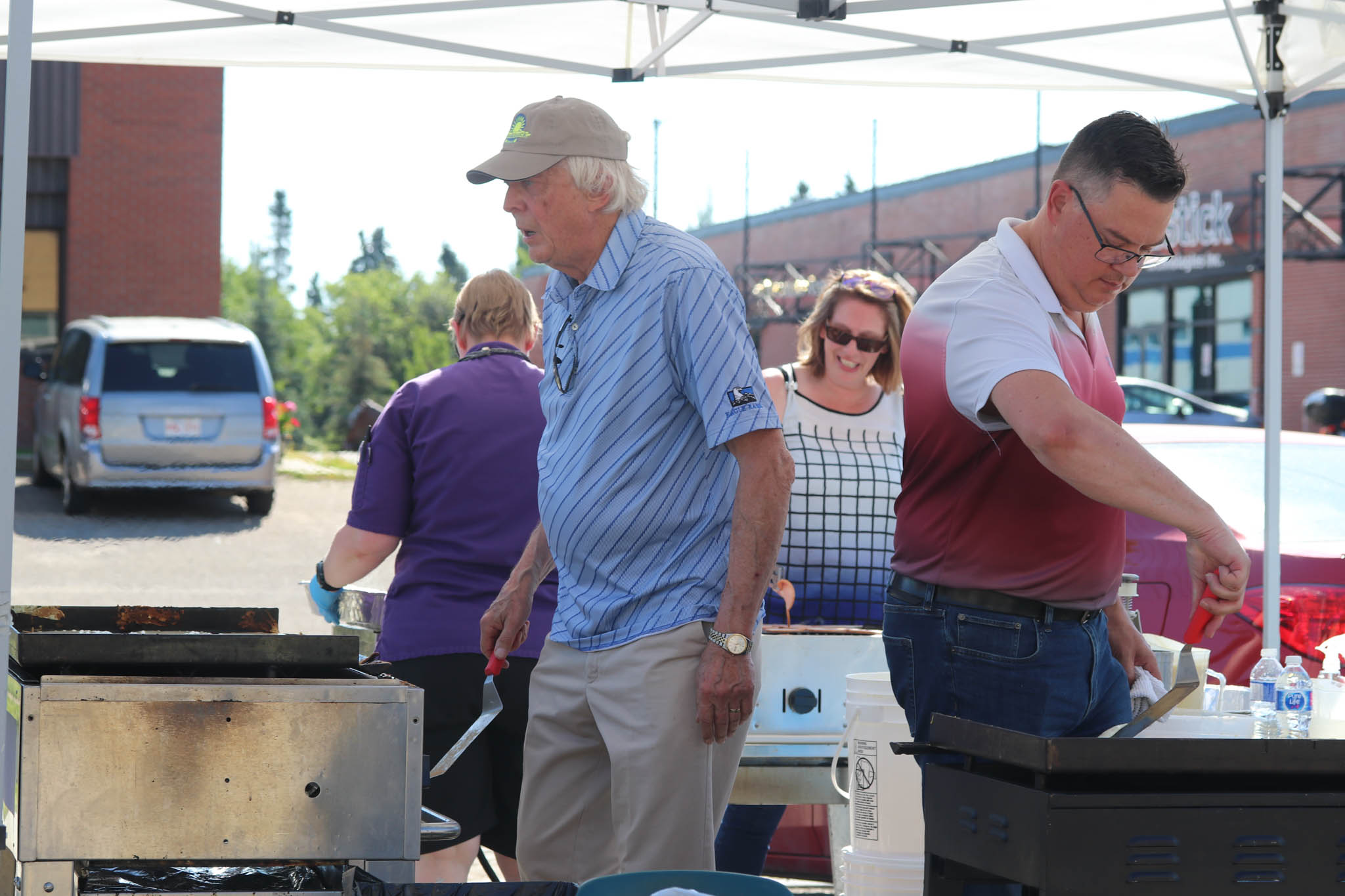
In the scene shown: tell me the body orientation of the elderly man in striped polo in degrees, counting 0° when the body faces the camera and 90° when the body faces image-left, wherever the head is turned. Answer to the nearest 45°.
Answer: approximately 45°

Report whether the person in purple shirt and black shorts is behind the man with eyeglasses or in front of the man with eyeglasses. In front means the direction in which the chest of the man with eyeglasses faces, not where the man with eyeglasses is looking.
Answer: behind

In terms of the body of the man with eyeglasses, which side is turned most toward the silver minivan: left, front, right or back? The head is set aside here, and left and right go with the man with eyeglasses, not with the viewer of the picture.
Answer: back

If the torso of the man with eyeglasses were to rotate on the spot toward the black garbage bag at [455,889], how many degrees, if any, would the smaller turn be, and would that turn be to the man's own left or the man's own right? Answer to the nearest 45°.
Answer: approximately 90° to the man's own right

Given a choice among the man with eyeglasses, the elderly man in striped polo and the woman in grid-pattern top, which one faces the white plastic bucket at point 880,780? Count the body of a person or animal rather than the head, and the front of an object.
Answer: the woman in grid-pattern top

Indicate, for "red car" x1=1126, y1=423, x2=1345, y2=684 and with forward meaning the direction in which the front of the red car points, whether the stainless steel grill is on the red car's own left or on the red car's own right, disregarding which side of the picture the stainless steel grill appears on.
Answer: on the red car's own left

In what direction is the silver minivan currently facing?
away from the camera

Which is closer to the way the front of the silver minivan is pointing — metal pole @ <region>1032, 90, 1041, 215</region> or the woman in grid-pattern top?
the metal pole

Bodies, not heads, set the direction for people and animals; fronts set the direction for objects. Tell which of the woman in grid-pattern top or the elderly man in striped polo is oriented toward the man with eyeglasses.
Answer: the woman in grid-pattern top

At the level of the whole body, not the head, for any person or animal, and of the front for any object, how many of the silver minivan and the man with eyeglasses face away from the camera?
1

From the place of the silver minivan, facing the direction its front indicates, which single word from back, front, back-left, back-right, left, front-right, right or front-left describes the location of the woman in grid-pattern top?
back

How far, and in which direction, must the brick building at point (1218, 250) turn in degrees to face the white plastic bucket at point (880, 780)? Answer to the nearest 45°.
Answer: approximately 45° to its left

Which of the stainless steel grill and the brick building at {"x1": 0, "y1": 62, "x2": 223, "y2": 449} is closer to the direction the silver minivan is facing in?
the brick building

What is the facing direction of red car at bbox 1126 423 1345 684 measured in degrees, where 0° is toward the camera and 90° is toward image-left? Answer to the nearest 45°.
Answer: approximately 135°
